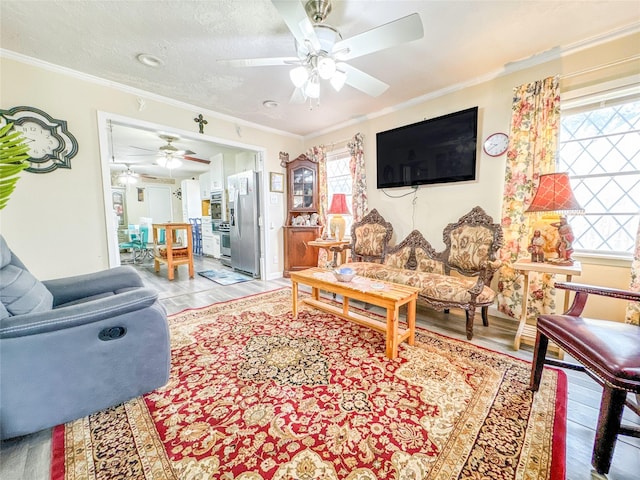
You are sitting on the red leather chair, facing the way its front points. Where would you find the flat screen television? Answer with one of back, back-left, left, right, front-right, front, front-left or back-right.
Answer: right

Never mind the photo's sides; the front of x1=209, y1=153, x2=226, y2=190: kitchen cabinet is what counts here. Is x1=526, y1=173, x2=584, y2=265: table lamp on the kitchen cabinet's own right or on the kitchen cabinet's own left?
on the kitchen cabinet's own left

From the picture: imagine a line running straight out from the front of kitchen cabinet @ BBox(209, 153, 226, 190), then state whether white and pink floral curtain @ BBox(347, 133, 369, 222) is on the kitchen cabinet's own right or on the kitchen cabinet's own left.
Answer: on the kitchen cabinet's own left

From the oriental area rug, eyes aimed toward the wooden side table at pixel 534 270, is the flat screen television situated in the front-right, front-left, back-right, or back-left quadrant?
front-left

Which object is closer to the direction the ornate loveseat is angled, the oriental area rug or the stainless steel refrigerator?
the oriental area rug

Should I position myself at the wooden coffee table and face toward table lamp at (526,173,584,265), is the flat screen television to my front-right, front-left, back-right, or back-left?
front-left

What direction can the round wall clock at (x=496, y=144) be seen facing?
toward the camera

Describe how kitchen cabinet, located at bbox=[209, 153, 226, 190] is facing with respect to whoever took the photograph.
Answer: facing the viewer and to the left of the viewer

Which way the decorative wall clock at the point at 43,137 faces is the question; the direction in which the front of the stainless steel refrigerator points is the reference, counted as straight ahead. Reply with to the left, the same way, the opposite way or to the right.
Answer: to the left

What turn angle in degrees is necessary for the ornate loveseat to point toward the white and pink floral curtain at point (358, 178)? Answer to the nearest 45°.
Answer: approximately 90° to its right

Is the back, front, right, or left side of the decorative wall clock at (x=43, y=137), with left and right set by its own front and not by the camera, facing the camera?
front

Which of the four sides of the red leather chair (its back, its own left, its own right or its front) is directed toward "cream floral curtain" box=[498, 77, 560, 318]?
right

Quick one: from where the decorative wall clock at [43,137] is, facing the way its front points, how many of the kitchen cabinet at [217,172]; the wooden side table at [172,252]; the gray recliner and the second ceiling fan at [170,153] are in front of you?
1

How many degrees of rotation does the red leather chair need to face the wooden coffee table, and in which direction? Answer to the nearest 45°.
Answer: approximately 45° to its right
